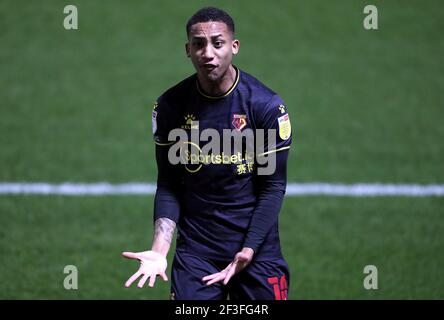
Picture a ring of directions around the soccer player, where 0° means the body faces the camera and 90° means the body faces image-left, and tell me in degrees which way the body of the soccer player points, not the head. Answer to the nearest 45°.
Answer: approximately 0°
